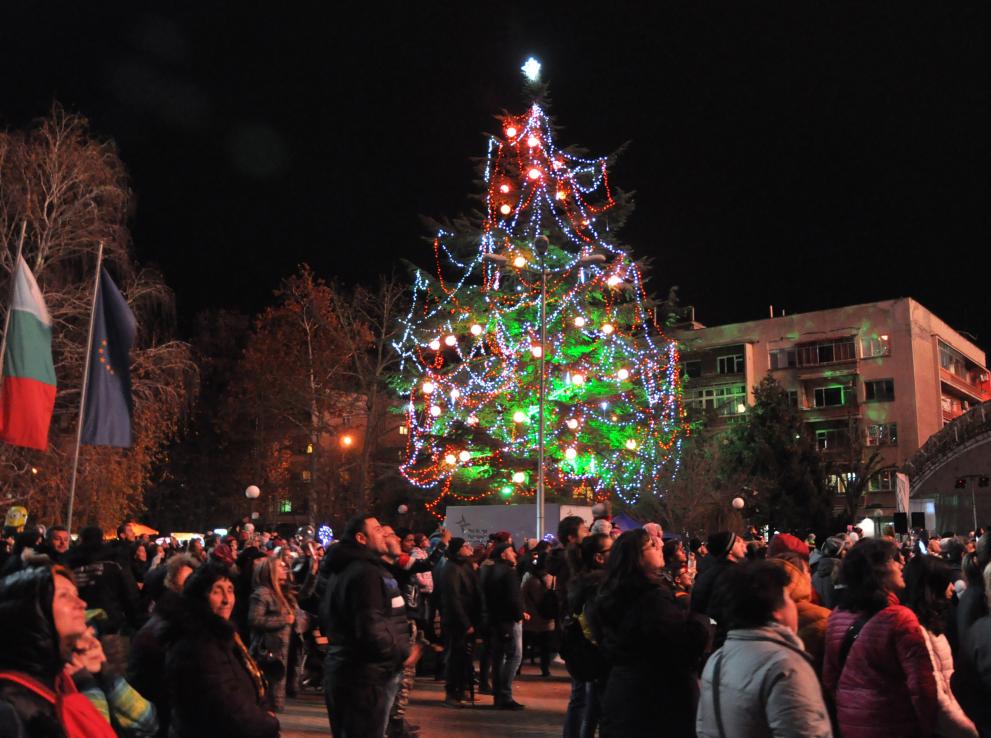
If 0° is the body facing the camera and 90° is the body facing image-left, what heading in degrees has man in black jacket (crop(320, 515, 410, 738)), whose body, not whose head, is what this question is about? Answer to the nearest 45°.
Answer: approximately 270°

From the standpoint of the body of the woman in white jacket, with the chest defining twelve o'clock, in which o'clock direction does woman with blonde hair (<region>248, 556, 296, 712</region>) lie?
The woman with blonde hair is roughly at 9 o'clock from the woman in white jacket.

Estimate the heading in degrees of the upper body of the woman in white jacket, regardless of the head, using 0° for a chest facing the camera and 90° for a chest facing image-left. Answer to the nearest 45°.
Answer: approximately 225°

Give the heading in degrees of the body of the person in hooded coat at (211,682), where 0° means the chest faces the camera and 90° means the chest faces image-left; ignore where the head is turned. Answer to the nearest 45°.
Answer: approximately 315°

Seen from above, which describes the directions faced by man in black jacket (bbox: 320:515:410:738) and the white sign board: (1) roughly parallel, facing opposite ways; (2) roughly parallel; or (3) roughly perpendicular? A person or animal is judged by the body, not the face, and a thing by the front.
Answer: roughly perpendicular

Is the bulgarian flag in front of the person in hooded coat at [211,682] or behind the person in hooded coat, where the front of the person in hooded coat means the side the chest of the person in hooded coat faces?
behind

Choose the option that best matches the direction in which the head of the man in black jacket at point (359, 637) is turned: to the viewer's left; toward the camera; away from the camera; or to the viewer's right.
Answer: to the viewer's right
